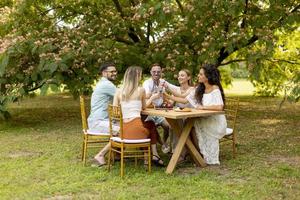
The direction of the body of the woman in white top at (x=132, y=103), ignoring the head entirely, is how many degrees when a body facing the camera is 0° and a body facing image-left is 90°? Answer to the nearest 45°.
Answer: approximately 225°

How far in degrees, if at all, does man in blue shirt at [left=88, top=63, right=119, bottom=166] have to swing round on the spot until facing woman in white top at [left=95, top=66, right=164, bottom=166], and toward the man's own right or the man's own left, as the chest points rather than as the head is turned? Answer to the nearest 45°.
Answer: approximately 45° to the man's own right

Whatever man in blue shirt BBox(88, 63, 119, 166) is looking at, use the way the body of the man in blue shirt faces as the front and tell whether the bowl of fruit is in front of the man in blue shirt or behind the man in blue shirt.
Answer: in front

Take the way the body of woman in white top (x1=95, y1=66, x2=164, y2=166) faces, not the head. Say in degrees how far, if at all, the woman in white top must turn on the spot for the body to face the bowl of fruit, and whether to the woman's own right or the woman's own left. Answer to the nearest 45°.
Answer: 0° — they already face it

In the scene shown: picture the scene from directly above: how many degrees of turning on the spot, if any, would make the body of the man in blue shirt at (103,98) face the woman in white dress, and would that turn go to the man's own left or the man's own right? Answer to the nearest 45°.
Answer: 0° — they already face them

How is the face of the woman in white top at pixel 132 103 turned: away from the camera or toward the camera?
away from the camera

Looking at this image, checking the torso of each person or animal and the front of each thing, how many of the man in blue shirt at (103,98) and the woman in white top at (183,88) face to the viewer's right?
1

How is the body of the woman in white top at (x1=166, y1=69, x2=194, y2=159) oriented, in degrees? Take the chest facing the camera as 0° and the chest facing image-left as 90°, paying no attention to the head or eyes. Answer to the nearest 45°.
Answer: approximately 45°

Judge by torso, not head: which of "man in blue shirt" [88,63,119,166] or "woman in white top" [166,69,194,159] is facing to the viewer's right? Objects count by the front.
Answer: the man in blue shirt

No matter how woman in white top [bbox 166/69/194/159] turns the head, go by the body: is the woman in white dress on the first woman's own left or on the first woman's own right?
on the first woman's own left

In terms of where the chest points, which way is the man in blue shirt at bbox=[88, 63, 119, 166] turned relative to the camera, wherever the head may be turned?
to the viewer's right

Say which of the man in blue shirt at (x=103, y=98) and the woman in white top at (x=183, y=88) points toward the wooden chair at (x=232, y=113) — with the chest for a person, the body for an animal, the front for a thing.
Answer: the man in blue shirt

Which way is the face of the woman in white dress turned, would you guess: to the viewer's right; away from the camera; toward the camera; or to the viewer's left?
to the viewer's left
